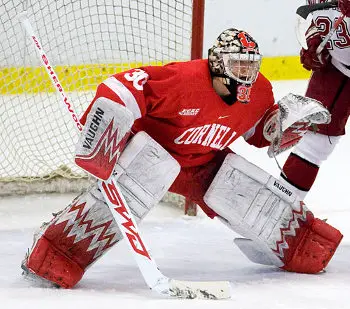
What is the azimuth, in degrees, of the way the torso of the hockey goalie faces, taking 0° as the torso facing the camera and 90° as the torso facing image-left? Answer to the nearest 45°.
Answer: approximately 315°

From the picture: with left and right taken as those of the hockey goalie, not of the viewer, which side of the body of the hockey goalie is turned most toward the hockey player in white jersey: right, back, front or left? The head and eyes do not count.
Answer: left

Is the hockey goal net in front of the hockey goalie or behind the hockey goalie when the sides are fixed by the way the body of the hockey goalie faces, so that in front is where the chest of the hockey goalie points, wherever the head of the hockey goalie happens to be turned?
behind

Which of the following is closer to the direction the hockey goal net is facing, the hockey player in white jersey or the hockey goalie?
the hockey goalie

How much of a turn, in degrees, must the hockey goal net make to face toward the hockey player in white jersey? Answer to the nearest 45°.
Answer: approximately 45° to its left

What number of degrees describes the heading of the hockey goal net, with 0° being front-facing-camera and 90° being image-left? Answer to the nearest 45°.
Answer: approximately 0°
